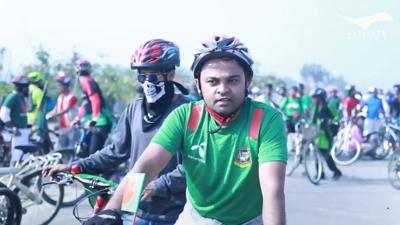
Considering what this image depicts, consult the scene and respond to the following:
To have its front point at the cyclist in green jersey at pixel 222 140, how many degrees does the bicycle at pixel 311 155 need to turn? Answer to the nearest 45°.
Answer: approximately 45° to its right

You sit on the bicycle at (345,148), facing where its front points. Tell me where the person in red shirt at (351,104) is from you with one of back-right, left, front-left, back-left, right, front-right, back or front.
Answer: back-right

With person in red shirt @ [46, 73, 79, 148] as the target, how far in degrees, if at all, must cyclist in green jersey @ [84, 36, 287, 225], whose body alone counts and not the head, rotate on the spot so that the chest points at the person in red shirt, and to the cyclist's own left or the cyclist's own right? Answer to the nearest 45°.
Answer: approximately 180°

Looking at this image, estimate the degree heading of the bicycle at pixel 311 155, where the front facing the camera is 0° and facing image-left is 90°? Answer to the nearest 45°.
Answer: approximately 315°

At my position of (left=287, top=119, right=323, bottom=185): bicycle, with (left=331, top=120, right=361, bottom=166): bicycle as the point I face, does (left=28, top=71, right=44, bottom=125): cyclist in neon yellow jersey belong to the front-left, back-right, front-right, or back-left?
back-left

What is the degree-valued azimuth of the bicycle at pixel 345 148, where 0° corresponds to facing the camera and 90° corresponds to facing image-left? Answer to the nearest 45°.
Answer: approximately 45°
